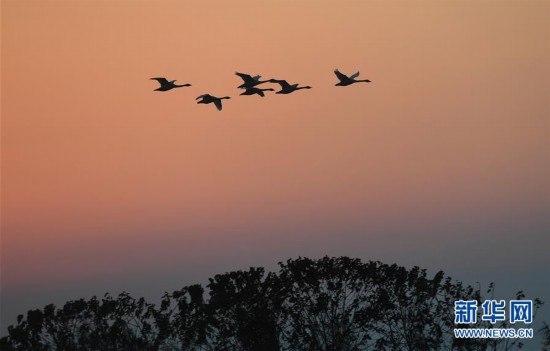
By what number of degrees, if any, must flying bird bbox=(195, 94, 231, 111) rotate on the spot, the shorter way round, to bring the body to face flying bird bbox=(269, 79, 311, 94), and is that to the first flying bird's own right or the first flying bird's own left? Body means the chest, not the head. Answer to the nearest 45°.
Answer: approximately 45° to the first flying bird's own right

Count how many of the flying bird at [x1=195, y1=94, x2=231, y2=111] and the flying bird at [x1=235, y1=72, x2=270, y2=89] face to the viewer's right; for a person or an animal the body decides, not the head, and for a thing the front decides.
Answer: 2

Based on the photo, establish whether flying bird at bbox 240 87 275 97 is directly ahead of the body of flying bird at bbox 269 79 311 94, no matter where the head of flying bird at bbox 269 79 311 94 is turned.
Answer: no

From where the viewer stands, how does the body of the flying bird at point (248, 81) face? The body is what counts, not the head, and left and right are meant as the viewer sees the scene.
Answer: facing to the right of the viewer

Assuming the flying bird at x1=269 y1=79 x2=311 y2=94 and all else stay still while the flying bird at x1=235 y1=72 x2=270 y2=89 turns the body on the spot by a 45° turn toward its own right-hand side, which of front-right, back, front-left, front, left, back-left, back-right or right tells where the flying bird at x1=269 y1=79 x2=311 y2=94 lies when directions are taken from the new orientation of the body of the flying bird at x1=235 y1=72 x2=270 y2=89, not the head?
left

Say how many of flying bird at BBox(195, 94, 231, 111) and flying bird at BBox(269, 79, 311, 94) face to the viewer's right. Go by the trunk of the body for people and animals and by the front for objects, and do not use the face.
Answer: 2

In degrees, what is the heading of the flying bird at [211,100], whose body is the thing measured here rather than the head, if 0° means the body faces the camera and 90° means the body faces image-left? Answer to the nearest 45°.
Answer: approximately 270°

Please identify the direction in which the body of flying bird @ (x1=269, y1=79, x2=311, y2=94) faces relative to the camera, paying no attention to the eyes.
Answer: to the viewer's right

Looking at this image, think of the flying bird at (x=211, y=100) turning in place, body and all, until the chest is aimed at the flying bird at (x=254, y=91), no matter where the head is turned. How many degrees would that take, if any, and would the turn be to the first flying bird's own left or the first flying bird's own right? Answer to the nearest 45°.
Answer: approximately 45° to the first flying bird's own right

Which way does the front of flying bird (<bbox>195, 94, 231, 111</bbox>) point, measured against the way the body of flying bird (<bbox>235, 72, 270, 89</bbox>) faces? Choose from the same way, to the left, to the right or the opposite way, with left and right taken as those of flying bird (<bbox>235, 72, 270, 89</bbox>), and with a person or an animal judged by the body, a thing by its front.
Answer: the same way

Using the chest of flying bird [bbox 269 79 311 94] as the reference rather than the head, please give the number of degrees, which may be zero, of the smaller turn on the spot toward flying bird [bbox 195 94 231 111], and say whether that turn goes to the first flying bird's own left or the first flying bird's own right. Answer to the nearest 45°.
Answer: approximately 180°

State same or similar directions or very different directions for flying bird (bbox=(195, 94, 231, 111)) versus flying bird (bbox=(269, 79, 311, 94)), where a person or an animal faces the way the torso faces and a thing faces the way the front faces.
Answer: same or similar directions
